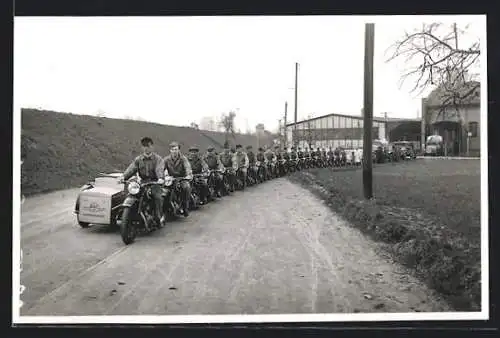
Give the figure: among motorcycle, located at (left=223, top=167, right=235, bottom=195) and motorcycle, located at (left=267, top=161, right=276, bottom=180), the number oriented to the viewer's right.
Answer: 0

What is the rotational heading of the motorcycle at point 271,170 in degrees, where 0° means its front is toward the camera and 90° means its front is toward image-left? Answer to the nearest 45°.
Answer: approximately 45°

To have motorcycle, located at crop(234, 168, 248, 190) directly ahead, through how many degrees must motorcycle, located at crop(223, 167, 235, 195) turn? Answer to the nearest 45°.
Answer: approximately 135° to its right
